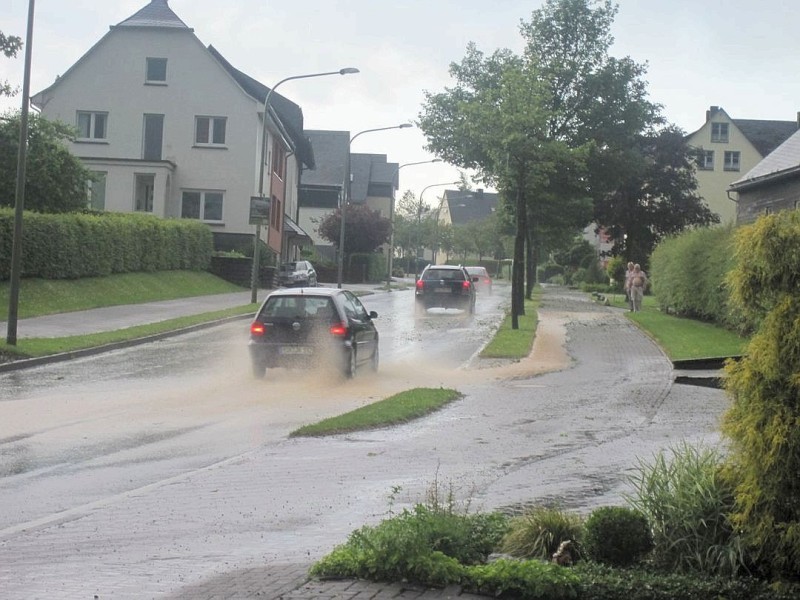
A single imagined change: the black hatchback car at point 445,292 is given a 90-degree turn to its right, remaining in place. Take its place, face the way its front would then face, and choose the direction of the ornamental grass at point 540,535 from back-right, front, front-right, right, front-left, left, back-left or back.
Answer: right

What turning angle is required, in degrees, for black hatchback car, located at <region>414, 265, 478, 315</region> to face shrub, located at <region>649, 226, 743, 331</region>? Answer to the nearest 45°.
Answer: approximately 135° to its right

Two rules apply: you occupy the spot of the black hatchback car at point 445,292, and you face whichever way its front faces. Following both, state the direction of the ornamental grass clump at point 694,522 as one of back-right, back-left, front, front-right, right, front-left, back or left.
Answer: back

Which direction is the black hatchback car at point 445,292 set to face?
away from the camera

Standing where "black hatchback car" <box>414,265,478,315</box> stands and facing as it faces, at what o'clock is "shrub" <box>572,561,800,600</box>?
The shrub is roughly at 6 o'clock from the black hatchback car.

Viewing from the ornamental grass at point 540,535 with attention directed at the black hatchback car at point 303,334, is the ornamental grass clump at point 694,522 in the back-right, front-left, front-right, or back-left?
back-right

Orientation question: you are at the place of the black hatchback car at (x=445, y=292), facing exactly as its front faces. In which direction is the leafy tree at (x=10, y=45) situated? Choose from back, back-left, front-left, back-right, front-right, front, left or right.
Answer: back-left

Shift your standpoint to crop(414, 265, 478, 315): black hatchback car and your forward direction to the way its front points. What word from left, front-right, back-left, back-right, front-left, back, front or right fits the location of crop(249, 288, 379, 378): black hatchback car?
back

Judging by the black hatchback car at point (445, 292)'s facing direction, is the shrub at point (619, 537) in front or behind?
behind

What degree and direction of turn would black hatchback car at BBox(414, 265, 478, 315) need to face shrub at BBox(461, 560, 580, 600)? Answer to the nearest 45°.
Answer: approximately 180°

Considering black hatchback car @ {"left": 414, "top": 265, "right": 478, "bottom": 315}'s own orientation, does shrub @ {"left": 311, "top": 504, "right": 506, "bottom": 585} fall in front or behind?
behind

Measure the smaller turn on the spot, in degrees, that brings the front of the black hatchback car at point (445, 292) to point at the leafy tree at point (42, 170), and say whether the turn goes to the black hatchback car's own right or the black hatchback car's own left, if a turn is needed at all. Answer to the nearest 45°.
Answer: approximately 90° to the black hatchback car's own left

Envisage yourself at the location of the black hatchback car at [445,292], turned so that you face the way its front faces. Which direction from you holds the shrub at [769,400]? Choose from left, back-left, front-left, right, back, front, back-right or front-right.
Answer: back
